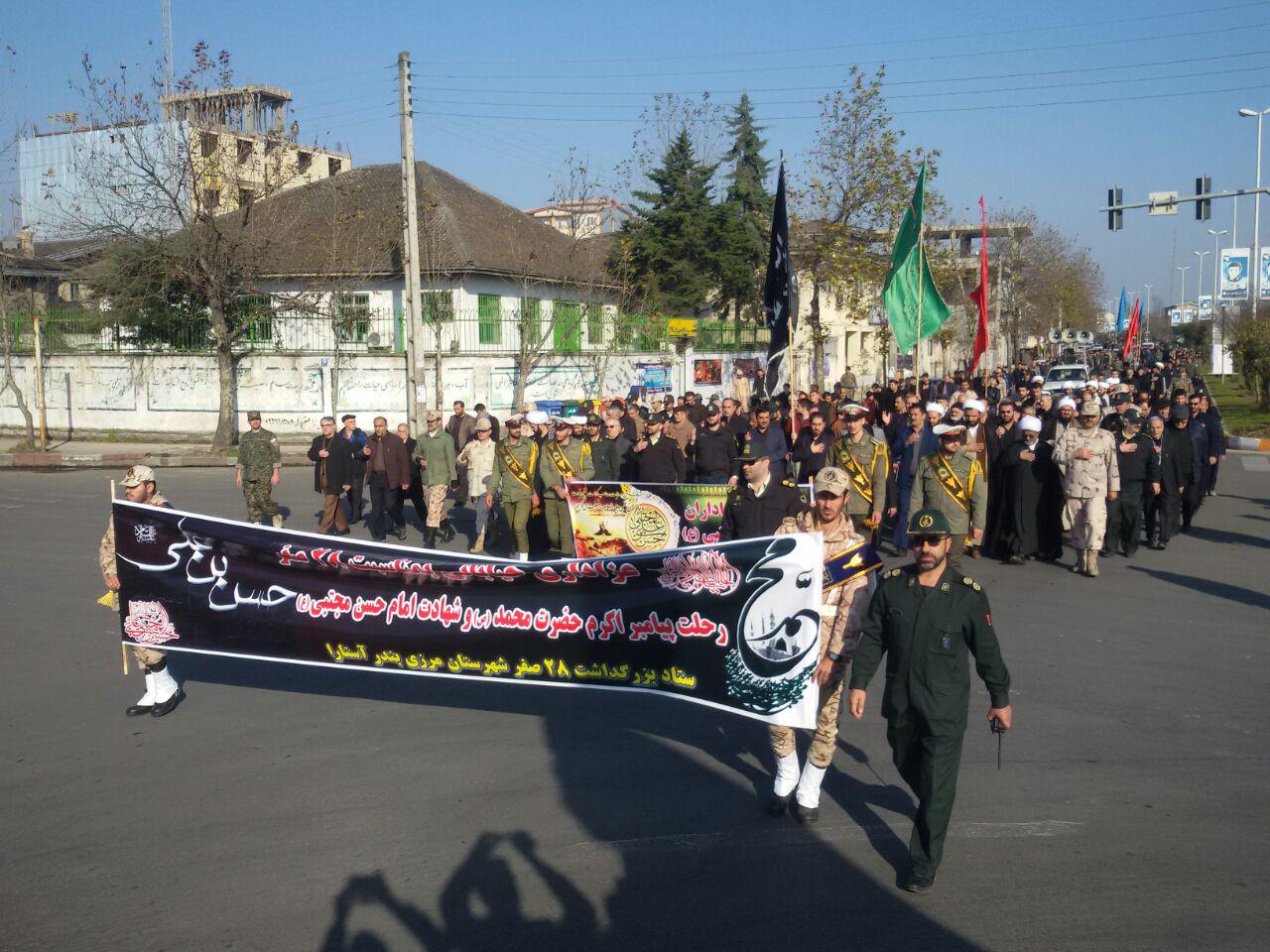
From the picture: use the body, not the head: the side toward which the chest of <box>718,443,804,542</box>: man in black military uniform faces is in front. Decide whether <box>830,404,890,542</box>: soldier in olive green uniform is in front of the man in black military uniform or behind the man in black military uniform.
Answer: behind

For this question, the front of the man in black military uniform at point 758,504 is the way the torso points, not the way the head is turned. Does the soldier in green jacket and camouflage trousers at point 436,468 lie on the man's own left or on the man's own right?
on the man's own right

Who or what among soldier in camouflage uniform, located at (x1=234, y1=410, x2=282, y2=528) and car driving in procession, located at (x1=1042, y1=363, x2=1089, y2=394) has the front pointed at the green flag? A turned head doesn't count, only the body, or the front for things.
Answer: the car driving in procession

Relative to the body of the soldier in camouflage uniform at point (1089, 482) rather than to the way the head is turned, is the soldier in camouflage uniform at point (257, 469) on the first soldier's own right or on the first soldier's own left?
on the first soldier's own right

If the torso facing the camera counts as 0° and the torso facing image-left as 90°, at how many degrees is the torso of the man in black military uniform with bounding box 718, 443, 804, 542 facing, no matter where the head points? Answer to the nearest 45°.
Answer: approximately 45°

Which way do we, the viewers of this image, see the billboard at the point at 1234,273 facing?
facing the viewer

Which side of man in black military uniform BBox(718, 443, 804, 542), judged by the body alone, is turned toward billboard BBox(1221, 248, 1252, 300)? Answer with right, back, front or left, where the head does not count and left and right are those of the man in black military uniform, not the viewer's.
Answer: back

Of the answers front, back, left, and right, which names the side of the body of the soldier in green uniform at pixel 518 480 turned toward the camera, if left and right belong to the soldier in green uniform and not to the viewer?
front

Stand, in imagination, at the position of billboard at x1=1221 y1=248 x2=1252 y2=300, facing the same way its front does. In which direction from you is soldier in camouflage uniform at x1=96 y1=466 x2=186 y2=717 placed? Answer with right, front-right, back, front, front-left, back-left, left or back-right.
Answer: front

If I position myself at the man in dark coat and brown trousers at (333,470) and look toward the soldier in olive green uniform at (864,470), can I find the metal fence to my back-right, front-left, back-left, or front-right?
back-left

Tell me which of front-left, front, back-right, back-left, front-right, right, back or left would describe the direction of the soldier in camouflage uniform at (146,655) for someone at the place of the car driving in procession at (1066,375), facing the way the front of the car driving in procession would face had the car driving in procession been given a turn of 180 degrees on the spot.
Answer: back

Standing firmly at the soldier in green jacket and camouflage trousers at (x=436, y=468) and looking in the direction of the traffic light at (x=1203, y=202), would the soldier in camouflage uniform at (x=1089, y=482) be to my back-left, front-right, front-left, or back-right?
front-right

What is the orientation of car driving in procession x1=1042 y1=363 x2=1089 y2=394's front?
toward the camera

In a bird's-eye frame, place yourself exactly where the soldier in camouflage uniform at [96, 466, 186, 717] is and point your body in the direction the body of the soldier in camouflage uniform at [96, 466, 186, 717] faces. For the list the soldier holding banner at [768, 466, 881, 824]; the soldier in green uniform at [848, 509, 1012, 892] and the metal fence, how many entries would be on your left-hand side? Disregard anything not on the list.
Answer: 2
